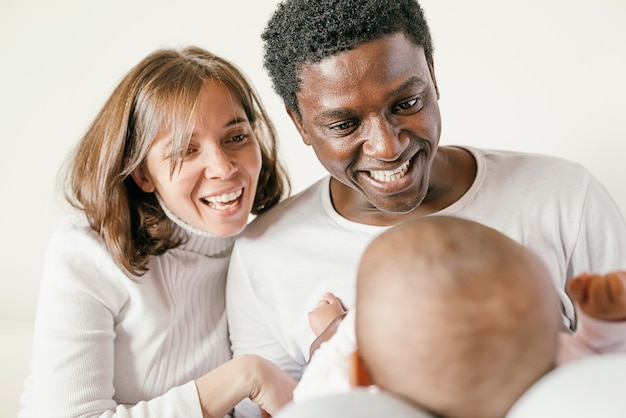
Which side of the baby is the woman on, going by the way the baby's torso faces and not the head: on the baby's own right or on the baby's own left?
on the baby's own left

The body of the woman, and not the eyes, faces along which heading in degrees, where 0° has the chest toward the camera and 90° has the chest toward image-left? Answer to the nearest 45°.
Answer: approximately 315°

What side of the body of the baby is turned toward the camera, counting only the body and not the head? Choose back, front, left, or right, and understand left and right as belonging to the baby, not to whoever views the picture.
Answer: back

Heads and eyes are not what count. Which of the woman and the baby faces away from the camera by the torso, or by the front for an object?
the baby

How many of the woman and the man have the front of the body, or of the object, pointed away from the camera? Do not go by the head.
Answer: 0

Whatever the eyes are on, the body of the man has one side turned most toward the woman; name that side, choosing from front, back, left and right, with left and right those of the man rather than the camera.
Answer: right

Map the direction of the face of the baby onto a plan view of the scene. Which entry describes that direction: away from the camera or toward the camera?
away from the camera

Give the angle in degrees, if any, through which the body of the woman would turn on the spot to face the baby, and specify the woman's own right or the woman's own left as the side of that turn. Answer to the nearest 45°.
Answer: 0° — they already face them
